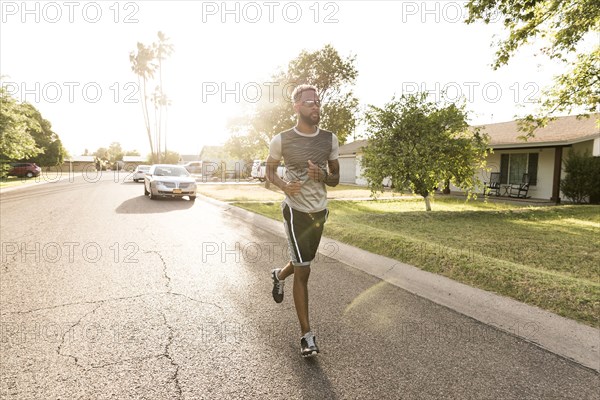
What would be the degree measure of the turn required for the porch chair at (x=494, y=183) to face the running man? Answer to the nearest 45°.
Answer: approximately 45° to its left

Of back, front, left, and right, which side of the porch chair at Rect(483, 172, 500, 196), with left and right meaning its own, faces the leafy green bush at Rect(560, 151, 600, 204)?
left

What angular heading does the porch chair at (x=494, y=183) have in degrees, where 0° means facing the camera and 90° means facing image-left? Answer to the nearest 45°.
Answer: approximately 45°

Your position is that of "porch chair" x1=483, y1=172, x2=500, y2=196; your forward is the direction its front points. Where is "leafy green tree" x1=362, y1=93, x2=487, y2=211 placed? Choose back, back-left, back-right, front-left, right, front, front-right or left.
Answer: front-left

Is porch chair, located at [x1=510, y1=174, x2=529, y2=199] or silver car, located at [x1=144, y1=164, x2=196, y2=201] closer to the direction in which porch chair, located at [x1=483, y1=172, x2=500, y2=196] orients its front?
the silver car

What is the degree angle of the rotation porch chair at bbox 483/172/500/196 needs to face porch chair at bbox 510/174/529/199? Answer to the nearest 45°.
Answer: approximately 90° to its left

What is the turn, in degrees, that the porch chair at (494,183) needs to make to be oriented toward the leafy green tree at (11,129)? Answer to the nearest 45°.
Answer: approximately 45° to its right

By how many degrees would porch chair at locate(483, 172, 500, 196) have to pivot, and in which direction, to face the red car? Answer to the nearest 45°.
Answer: approximately 45° to its right

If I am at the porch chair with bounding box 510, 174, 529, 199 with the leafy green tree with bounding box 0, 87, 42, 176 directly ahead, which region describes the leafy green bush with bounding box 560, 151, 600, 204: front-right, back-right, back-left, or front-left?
back-left

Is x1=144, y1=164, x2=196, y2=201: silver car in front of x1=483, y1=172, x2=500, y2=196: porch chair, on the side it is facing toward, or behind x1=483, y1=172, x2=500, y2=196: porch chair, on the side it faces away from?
in front
